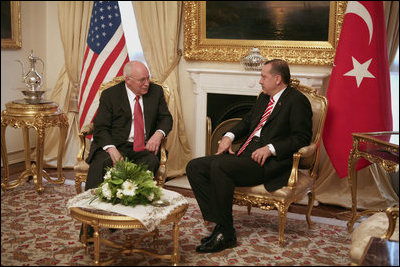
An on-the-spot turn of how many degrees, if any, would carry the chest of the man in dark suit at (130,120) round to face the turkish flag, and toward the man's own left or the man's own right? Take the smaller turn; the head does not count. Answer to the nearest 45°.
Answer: approximately 90° to the man's own left

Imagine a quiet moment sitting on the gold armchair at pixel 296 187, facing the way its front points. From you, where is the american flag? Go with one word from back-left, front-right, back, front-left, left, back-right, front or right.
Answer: right

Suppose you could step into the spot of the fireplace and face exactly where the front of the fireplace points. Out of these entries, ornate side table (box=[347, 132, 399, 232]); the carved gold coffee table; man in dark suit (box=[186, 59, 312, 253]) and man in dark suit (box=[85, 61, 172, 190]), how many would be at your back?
0

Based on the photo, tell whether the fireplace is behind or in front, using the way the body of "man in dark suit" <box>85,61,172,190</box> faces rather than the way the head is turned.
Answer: behind

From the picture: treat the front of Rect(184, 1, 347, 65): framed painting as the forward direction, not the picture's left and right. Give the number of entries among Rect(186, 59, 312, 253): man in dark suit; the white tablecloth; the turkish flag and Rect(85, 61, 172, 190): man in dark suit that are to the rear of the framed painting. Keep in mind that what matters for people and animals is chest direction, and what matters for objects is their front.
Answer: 0

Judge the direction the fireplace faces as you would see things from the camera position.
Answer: facing the viewer

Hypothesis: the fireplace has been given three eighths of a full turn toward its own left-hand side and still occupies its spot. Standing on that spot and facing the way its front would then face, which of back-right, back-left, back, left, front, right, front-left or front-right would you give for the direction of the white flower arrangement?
back-right

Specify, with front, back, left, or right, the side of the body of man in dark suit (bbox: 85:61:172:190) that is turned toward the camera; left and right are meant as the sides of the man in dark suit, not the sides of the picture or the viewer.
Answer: front

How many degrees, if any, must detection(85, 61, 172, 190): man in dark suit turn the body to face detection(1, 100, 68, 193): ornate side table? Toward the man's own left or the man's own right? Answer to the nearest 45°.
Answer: approximately 135° to the man's own right

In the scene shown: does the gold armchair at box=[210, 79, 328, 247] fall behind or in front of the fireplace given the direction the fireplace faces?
in front

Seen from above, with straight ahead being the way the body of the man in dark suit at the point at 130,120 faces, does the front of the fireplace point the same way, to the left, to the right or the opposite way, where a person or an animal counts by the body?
the same way

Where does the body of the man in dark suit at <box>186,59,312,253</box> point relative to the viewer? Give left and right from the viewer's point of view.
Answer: facing the viewer and to the left of the viewer

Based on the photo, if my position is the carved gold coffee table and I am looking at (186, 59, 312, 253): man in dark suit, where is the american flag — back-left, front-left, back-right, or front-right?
front-left

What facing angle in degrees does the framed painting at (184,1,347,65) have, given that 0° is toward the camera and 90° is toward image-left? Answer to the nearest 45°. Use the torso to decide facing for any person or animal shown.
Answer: approximately 0°

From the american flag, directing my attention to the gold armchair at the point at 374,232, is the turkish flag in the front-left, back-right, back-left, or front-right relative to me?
front-left

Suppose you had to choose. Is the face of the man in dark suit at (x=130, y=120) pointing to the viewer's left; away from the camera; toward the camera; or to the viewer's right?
to the viewer's right

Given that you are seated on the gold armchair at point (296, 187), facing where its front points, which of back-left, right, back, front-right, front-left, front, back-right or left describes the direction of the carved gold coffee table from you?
front

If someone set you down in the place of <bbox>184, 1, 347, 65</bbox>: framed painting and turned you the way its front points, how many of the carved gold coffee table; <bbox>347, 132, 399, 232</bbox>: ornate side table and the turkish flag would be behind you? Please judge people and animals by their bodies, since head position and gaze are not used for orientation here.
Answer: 0

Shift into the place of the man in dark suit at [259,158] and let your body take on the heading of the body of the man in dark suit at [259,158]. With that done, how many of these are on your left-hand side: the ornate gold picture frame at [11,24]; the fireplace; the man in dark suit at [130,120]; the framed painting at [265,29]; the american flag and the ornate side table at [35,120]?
0

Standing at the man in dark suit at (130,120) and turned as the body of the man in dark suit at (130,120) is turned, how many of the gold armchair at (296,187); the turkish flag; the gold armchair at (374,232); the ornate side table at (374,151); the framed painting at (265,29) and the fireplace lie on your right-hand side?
0

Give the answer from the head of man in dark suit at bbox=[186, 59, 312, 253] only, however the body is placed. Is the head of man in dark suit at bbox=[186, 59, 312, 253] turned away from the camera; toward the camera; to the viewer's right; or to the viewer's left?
to the viewer's left
